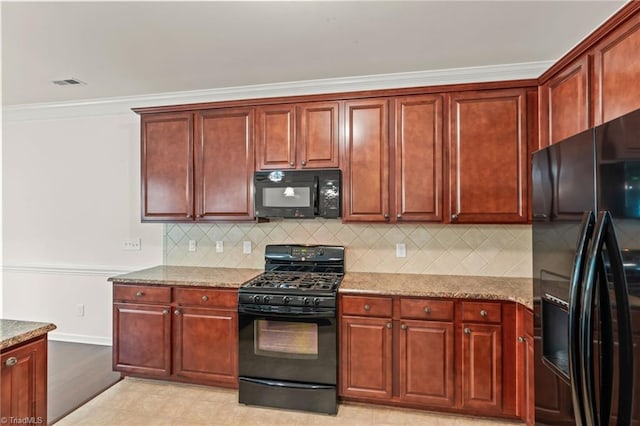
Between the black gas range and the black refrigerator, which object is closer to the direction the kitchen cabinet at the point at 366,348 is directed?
the black refrigerator

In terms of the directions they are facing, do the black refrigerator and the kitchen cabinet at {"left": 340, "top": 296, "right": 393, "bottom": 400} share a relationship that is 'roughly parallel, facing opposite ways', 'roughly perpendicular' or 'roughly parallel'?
roughly perpendicular

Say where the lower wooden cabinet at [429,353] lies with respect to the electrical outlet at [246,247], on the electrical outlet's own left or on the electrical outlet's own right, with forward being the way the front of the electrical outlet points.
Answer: on the electrical outlet's own left

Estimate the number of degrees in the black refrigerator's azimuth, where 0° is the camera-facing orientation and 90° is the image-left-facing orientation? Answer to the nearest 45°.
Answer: approximately 45°

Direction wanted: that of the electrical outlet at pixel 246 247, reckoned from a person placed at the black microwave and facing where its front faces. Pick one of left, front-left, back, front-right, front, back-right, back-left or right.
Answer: back-right

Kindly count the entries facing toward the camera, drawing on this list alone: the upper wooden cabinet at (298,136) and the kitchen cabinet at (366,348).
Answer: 2

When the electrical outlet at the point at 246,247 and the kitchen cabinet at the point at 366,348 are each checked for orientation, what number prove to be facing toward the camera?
2

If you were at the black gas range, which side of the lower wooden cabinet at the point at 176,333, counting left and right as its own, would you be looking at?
left

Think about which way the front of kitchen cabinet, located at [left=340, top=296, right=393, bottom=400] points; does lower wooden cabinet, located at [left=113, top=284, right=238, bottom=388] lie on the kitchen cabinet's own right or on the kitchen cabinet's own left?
on the kitchen cabinet's own right

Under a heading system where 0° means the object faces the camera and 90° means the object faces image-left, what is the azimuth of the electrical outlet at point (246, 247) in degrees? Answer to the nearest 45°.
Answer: approximately 0°
